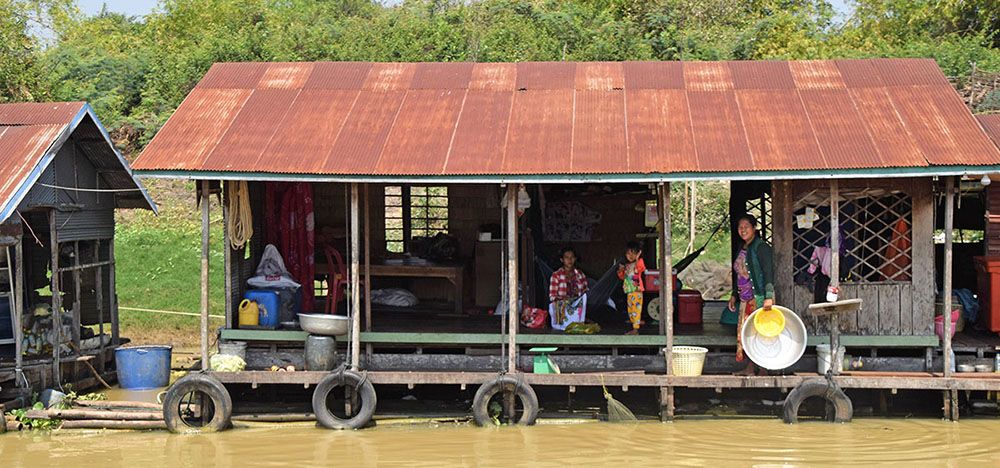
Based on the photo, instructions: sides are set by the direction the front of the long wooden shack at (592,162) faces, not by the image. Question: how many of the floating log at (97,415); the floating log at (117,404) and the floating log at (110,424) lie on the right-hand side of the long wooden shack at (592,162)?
3

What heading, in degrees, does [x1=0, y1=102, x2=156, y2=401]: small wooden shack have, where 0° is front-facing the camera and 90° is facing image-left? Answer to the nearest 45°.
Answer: approximately 315°

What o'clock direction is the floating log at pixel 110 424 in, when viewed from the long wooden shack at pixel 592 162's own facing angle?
The floating log is roughly at 3 o'clock from the long wooden shack.

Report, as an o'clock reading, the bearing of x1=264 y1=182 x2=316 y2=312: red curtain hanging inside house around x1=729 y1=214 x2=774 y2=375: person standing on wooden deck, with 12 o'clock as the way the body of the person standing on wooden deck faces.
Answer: The red curtain hanging inside house is roughly at 2 o'clock from the person standing on wooden deck.

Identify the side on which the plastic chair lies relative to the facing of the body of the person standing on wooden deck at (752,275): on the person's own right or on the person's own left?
on the person's own right

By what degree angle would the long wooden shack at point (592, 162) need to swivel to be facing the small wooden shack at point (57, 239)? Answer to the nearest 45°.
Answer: approximately 90° to its right

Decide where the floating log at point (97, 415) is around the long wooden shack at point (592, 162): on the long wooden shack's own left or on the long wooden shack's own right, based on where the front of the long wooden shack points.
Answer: on the long wooden shack's own right
